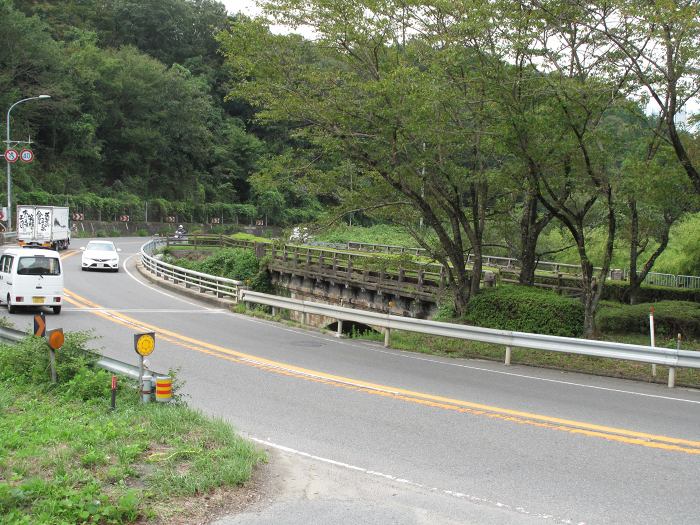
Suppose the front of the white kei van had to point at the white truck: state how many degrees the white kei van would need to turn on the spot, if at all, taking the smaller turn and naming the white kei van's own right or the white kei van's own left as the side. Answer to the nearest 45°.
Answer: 0° — it already faces it

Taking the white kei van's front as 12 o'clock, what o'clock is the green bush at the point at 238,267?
The green bush is roughly at 1 o'clock from the white kei van.

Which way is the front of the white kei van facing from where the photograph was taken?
facing away from the viewer

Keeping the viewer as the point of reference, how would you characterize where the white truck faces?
facing away from the viewer and to the right of the viewer

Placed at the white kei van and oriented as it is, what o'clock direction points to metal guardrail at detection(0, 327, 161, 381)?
The metal guardrail is roughly at 6 o'clock from the white kei van.

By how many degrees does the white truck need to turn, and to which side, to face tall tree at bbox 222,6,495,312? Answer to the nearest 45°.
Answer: approximately 135° to its right

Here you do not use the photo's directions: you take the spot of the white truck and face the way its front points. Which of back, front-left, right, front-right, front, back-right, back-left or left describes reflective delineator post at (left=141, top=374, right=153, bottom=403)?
back-right

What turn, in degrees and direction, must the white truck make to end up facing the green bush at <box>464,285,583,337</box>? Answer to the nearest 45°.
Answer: approximately 90° to its right

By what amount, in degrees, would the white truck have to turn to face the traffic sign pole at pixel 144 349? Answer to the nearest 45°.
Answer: approximately 135° to its right

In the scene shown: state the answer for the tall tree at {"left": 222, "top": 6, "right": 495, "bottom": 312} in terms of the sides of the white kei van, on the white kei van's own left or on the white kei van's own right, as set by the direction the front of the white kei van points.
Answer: on the white kei van's own right

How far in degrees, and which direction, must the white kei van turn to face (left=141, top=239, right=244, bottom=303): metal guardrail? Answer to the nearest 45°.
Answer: approximately 45° to its right

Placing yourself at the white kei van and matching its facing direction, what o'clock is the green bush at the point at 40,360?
The green bush is roughly at 6 o'clock from the white kei van.

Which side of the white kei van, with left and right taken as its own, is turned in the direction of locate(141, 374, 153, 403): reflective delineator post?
back
